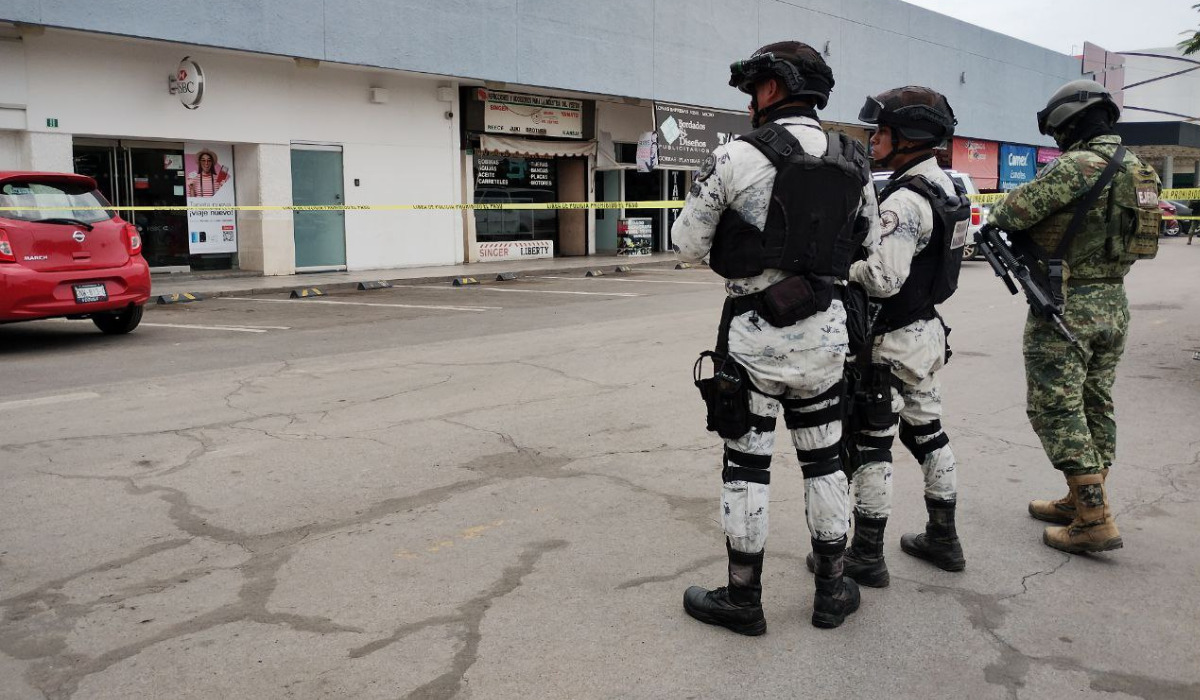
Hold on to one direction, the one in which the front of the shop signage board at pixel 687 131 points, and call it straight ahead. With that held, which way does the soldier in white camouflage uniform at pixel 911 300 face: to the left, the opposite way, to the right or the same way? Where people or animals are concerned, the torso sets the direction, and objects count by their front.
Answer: the opposite way

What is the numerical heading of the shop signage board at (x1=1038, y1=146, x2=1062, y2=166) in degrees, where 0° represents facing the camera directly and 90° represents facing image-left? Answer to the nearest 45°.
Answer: approximately 315°

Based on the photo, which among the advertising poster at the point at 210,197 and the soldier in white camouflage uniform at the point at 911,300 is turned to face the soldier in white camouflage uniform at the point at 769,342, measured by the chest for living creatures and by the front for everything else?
the advertising poster

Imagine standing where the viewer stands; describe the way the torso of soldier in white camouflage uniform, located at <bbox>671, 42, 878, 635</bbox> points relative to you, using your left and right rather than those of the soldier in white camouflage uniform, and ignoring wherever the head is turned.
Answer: facing away from the viewer and to the left of the viewer

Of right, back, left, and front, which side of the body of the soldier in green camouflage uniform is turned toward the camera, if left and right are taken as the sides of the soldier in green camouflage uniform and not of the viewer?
left

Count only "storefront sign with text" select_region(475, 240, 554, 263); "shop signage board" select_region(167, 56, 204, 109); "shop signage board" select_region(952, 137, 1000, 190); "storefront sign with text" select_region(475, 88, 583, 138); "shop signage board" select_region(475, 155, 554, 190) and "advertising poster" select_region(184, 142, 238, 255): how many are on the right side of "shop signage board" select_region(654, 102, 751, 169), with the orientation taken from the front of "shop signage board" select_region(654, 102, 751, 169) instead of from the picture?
5

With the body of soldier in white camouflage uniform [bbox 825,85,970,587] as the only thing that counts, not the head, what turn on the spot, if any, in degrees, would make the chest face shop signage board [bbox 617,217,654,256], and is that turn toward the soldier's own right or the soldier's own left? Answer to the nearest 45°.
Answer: approximately 45° to the soldier's own right

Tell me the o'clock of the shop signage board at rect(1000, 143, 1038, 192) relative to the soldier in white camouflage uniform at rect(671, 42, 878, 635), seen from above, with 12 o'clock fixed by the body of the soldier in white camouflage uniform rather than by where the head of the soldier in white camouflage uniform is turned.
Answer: The shop signage board is roughly at 2 o'clock from the soldier in white camouflage uniform.

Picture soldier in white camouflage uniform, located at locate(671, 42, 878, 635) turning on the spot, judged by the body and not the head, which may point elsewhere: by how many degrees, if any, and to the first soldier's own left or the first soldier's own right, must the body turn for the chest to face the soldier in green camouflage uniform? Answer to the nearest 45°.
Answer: approximately 90° to the first soldier's own right

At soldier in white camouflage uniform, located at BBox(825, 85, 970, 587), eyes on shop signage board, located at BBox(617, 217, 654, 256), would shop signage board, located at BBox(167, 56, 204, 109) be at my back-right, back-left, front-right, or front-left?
front-left

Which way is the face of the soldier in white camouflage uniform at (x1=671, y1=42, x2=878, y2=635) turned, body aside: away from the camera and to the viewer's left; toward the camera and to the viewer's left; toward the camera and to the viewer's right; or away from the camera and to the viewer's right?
away from the camera and to the viewer's left

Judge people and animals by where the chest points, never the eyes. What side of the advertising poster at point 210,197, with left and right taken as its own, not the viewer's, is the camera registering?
front

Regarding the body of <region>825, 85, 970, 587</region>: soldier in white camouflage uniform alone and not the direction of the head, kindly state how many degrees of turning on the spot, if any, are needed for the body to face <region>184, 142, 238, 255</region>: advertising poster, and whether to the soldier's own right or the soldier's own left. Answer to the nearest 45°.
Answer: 0° — they already face it

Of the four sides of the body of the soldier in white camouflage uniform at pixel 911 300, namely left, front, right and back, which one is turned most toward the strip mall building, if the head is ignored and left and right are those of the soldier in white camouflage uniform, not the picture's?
front

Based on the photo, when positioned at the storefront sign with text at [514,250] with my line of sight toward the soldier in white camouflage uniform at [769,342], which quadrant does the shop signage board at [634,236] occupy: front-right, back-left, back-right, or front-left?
back-left

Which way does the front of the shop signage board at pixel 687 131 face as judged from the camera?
facing the viewer and to the right of the viewer

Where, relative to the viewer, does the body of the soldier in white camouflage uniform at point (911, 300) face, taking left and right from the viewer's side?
facing away from the viewer and to the left of the viewer
